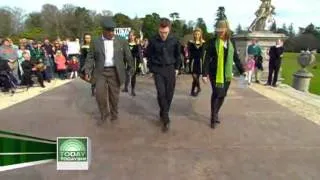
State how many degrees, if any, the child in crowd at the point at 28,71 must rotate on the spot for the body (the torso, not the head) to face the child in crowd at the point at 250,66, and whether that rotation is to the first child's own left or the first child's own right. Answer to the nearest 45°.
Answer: approximately 45° to the first child's own left

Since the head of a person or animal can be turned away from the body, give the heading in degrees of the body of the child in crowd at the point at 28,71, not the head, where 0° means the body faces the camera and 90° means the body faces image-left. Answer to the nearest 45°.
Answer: approximately 315°

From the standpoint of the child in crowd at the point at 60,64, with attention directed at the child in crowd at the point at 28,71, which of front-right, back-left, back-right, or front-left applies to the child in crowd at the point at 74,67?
back-left

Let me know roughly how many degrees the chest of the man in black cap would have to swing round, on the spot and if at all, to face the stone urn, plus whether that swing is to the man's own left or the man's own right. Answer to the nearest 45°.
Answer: approximately 135° to the man's own left

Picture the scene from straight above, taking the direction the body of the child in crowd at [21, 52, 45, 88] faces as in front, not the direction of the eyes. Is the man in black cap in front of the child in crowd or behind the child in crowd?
in front

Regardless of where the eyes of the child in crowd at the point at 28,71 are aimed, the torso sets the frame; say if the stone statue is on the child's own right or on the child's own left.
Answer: on the child's own left

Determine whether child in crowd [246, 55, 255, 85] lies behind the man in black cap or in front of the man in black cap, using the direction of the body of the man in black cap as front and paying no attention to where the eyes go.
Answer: behind

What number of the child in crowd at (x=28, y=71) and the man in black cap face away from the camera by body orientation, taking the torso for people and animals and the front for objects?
0

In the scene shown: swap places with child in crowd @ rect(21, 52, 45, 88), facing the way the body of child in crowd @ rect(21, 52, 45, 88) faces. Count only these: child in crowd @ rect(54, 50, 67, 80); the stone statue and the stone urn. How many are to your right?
0

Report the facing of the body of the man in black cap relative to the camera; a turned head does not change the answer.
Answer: toward the camera

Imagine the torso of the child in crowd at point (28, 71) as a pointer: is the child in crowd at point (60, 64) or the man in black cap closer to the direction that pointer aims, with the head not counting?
the man in black cap

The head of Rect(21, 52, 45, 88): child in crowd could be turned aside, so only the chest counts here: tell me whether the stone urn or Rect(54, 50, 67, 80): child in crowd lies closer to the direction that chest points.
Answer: the stone urn

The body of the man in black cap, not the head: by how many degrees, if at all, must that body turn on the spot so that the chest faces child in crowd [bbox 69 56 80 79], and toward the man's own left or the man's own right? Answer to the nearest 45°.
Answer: approximately 180°

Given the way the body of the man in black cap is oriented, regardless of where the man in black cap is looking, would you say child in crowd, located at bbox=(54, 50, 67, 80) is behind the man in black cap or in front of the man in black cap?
behind
